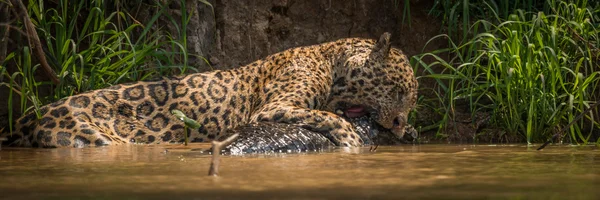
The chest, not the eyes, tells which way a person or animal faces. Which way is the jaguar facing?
to the viewer's right

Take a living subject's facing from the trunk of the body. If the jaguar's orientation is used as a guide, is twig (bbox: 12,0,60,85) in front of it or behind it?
behind
